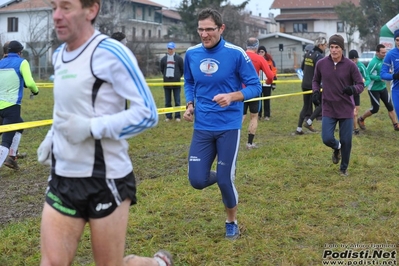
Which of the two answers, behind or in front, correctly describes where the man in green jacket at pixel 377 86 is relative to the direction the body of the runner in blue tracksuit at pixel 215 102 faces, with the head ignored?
behind

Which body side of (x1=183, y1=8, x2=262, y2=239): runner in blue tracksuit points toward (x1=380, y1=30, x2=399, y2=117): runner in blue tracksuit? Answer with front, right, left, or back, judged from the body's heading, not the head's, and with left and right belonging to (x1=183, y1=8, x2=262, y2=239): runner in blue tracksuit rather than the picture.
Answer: back

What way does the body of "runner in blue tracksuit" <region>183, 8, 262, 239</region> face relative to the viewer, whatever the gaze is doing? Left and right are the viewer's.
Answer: facing the viewer and to the left of the viewer
